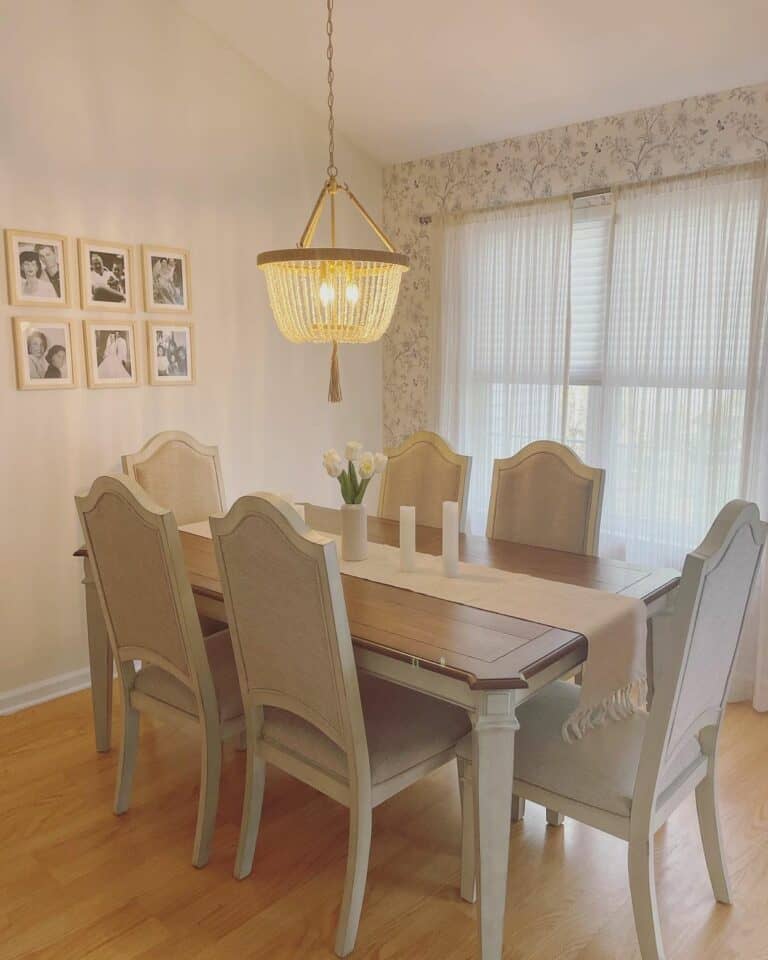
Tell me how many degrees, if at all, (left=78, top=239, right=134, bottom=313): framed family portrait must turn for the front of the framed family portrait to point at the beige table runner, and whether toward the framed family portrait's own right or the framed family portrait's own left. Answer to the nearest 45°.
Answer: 0° — it already faces it

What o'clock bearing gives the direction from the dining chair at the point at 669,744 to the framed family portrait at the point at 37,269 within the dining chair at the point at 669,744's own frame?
The framed family portrait is roughly at 11 o'clock from the dining chair.

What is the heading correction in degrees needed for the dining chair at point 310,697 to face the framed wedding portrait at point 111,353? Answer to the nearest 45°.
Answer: approximately 90° to its left

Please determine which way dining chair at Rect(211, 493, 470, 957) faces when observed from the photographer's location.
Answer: facing away from the viewer and to the right of the viewer

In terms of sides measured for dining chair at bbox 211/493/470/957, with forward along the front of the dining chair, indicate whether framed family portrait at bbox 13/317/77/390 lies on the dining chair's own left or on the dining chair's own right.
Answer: on the dining chair's own left

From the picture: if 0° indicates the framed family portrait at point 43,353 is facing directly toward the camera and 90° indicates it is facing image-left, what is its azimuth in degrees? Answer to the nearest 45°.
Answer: approximately 315°

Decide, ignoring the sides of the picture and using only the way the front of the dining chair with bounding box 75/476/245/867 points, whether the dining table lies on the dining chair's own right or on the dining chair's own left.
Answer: on the dining chair's own right

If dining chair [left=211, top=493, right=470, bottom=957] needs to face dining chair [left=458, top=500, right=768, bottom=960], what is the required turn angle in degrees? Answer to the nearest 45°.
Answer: approximately 45° to its right

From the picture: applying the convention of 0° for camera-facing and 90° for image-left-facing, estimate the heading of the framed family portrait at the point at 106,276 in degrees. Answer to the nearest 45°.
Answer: approximately 315°

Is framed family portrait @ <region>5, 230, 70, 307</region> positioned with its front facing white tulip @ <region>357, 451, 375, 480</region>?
yes

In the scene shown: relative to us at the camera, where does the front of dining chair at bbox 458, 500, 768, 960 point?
facing away from the viewer and to the left of the viewer
